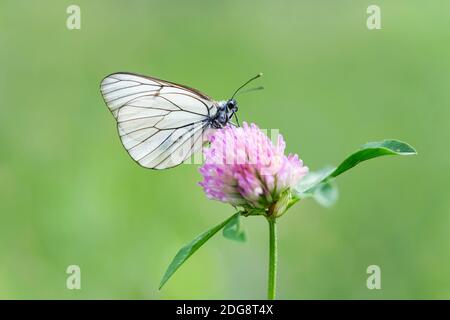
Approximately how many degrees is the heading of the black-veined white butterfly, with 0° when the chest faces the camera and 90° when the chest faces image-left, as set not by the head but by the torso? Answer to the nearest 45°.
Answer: approximately 270°
